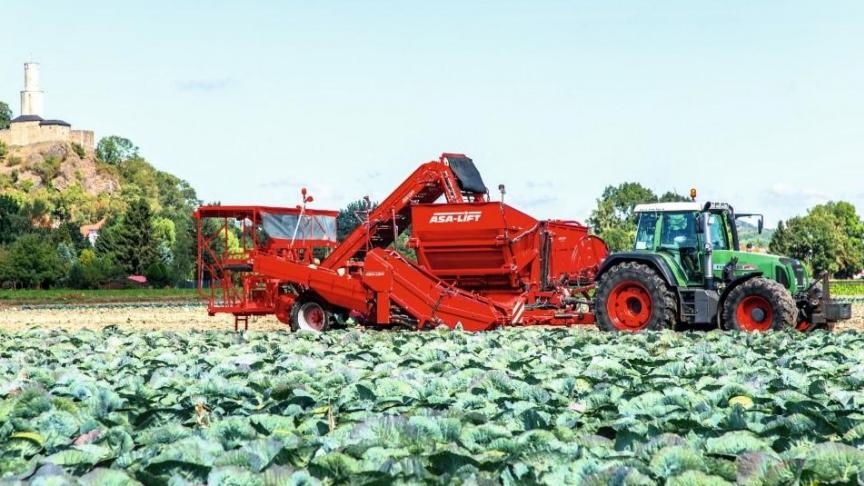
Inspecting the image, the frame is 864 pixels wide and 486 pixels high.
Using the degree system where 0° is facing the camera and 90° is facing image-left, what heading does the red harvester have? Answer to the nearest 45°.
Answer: approximately 270°
